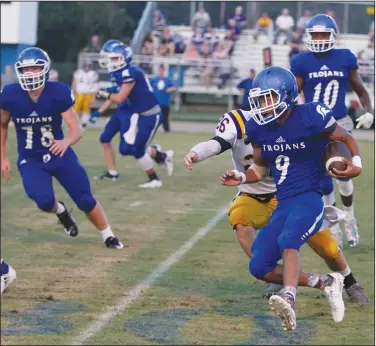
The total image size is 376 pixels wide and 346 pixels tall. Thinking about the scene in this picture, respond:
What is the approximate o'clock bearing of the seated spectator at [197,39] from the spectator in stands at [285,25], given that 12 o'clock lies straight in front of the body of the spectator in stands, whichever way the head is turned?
The seated spectator is roughly at 3 o'clock from the spectator in stands.

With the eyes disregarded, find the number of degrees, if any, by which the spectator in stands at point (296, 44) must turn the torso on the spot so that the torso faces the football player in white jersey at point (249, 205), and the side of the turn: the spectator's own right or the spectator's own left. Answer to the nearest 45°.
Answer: approximately 45° to the spectator's own left

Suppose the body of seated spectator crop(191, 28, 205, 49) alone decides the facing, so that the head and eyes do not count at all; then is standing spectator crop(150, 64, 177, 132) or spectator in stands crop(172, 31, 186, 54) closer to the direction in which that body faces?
the standing spectator

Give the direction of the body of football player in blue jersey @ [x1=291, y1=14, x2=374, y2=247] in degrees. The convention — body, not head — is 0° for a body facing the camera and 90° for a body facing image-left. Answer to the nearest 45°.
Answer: approximately 0°

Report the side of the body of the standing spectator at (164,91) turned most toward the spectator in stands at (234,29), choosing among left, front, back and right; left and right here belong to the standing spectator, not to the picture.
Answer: back

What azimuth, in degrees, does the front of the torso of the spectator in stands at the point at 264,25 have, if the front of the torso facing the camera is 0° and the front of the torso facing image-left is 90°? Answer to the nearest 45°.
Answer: approximately 45°

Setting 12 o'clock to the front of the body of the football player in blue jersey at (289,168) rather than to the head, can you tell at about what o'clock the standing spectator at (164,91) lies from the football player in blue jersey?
The standing spectator is roughly at 4 o'clock from the football player in blue jersey.

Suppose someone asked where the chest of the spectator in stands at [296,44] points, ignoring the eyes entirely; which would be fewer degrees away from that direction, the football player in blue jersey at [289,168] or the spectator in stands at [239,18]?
the football player in blue jersey

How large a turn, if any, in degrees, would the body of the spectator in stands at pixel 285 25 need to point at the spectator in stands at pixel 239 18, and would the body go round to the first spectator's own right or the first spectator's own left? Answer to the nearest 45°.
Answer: approximately 90° to the first spectator's own right

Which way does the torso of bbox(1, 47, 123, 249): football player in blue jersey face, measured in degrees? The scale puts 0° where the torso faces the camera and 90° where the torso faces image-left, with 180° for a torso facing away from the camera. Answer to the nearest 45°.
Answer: approximately 0°
